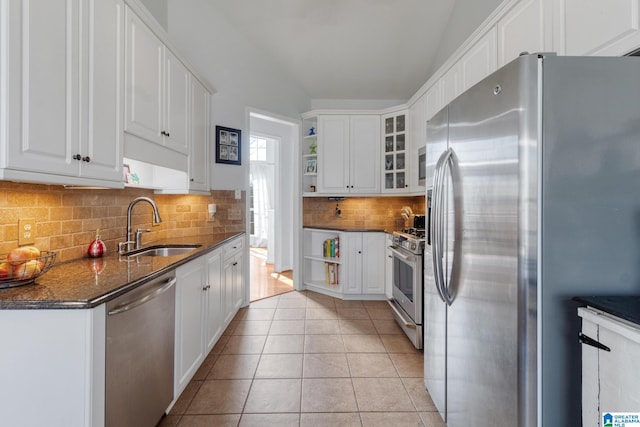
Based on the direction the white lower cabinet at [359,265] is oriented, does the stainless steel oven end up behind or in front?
in front

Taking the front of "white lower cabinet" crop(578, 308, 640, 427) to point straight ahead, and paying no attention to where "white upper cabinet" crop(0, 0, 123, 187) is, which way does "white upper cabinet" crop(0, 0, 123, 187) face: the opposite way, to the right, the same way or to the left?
the opposite way

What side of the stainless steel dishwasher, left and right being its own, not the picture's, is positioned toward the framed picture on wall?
left

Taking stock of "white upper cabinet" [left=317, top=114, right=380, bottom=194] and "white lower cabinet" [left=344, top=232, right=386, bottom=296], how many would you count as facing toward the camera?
2

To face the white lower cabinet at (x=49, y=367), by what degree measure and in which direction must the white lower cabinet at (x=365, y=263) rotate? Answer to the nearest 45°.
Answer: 0° — it already faces it

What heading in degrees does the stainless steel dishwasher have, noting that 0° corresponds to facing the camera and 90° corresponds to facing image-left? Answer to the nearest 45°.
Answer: approximately 315°

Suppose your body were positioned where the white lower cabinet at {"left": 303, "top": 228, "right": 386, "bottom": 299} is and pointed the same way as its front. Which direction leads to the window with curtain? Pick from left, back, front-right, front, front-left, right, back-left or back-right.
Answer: back-right

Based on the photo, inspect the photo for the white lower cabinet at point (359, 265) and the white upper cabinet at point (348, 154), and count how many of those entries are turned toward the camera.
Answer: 2

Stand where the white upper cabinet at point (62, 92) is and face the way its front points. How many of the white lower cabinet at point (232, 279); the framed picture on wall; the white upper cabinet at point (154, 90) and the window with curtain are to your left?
4

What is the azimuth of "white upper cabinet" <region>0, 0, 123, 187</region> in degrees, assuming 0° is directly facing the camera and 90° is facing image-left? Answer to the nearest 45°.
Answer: approximately 315°
